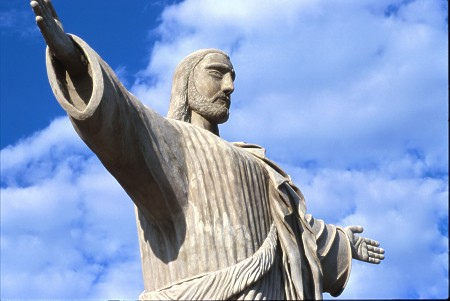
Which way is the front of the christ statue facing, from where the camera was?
facing the viewer and to the right of the viewer
